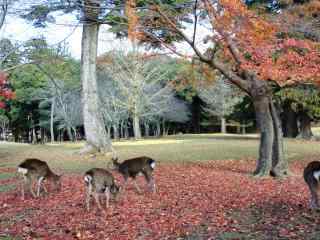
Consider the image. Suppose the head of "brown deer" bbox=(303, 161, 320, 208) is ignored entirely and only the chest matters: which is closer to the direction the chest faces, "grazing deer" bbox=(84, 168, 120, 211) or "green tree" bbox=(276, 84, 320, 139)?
the green tree

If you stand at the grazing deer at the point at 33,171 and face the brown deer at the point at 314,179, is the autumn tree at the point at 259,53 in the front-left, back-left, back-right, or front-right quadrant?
front-left

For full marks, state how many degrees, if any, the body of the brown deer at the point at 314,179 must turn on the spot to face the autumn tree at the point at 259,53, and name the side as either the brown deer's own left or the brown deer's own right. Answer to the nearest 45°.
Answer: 0° — it already faces it

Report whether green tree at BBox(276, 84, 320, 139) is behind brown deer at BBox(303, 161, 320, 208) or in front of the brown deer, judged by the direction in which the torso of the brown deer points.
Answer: in front

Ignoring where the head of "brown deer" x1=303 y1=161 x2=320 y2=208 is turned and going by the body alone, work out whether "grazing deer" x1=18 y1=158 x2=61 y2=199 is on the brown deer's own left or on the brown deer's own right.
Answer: on the brown deer's own left
